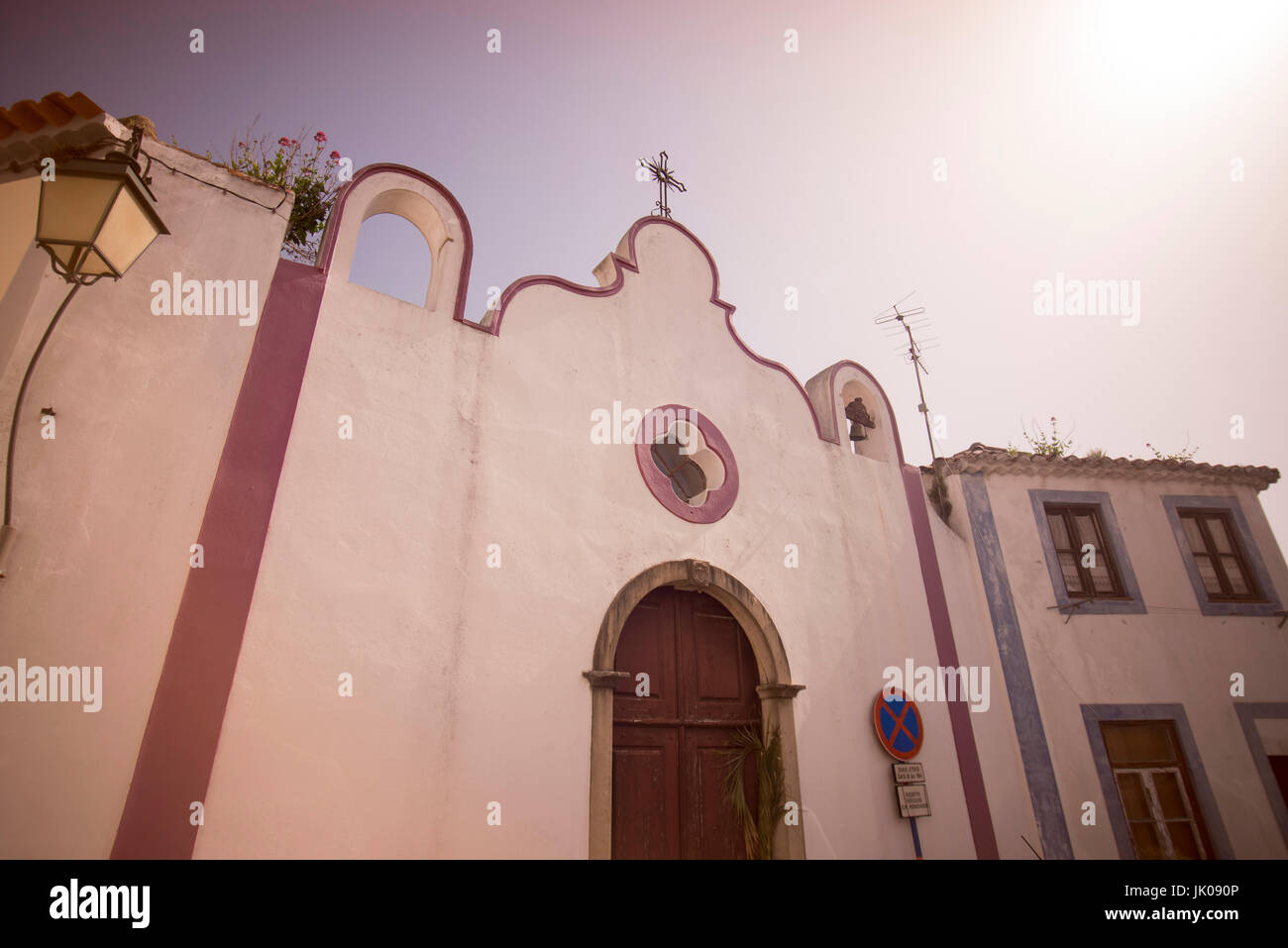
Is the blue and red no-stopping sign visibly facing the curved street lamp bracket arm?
no

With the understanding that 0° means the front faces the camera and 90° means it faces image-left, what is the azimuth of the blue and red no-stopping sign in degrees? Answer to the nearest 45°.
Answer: approximately 315°

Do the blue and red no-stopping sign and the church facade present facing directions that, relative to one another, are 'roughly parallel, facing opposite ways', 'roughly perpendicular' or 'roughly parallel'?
roughly parallel

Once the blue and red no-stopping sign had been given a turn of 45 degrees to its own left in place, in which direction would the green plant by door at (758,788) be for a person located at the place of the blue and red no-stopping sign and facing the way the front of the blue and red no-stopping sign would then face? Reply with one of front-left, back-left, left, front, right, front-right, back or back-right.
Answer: back-right

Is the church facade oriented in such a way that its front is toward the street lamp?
no

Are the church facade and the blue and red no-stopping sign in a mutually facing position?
no

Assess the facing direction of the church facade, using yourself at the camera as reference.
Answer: facing the viewer and to the right of the viewer

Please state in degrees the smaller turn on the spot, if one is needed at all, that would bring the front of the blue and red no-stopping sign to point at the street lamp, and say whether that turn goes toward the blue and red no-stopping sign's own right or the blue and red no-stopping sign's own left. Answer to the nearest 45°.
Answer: approximately 90° to the blue and red no-stopping sign's own right
